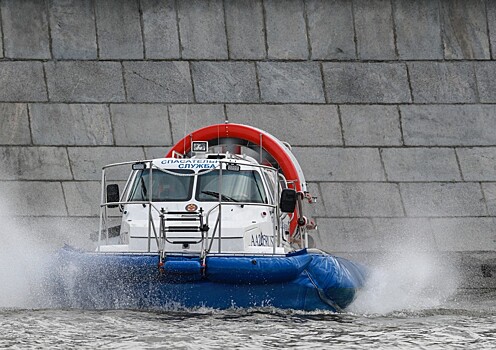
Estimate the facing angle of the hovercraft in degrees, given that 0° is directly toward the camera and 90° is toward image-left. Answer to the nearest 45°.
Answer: approximately 0°
